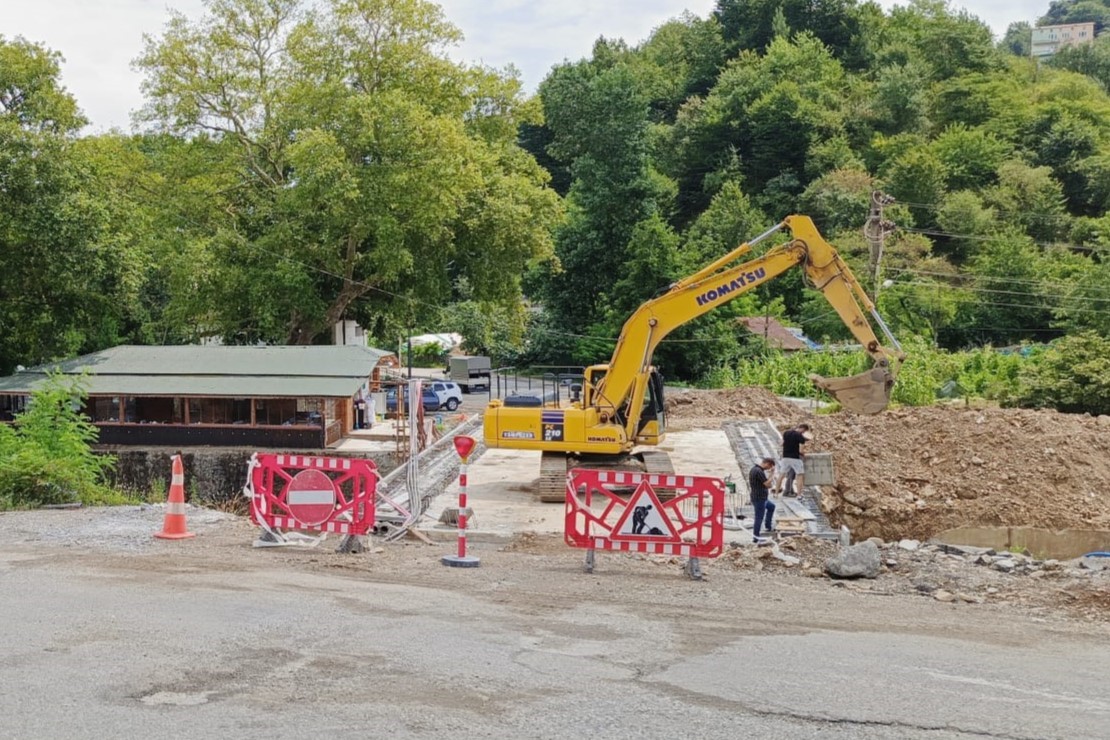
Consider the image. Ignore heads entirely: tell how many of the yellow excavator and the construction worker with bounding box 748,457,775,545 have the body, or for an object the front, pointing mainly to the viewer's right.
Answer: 2

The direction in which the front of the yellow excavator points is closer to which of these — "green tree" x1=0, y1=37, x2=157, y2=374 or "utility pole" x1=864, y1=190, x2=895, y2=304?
the utility pole

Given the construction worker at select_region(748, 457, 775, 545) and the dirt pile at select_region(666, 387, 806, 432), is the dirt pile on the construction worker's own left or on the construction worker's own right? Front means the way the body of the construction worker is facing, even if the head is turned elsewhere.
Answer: on the construction worker's own left

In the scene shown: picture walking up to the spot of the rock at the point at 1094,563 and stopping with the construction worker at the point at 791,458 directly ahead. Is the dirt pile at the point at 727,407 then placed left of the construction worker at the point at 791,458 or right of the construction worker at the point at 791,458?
right

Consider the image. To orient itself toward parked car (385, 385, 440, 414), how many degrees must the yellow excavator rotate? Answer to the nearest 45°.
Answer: approximately 135° to its left

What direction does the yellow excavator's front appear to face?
to the viewer's right

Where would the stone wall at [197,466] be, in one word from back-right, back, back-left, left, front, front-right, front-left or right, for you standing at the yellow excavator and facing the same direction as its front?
back-left

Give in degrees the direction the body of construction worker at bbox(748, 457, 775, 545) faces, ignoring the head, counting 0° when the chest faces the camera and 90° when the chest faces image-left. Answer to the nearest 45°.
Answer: approximately 270°

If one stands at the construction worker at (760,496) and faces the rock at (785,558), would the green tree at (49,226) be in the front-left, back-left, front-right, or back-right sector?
back-right

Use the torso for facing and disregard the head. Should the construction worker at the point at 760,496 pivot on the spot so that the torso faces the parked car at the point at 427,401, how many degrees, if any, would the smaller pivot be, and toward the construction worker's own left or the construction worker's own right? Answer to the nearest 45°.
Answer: approximately 135° to the construction worker's own left
